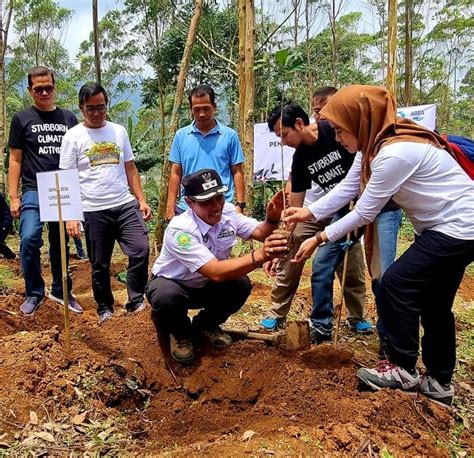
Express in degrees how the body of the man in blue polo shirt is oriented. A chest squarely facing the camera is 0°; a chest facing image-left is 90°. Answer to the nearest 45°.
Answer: approximately 0°

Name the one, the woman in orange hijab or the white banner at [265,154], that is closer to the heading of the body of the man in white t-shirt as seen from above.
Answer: the woman in orange hijab

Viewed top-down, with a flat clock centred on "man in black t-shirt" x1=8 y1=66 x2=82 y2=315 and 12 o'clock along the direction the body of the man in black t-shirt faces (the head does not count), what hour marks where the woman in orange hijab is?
The woman in orange hijab is roughly at 11 o'clock from the man in black t-shirt.

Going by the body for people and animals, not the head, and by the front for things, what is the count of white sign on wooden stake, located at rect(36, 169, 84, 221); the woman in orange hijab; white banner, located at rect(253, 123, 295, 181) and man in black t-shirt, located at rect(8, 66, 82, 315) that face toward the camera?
3

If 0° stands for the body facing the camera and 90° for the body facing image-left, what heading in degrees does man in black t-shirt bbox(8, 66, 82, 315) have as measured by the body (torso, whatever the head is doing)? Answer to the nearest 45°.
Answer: approximately 0°

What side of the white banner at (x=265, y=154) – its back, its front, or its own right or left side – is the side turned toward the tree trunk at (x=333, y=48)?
back

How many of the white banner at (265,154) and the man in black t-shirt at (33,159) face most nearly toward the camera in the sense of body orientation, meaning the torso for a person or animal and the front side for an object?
2

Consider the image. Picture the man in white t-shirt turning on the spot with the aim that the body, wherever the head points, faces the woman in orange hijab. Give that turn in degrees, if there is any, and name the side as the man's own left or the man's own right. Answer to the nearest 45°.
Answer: approximately 45° to the man's own left

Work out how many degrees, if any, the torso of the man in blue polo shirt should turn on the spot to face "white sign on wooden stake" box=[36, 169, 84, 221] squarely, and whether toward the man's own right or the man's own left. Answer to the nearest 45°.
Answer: approximately 45° to the man's own right

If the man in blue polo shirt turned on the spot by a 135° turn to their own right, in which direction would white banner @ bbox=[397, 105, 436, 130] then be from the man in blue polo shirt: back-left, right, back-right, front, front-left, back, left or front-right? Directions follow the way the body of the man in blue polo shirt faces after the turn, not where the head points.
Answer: right
